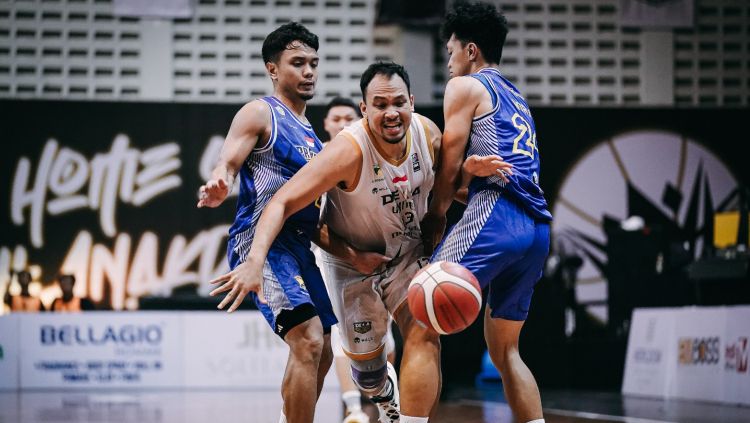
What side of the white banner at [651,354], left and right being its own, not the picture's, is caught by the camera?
front

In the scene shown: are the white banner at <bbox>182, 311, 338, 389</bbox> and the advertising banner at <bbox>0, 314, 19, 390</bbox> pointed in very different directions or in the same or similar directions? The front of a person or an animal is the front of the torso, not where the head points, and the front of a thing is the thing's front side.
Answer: same or similar directions

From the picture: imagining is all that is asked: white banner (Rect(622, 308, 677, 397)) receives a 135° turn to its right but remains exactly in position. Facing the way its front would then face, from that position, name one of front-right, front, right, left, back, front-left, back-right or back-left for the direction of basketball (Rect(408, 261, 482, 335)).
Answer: back-left

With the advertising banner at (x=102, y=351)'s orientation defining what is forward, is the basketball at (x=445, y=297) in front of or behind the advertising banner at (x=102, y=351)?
in front

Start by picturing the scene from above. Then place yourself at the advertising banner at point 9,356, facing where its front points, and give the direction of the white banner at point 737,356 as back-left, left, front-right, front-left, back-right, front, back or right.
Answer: front-left

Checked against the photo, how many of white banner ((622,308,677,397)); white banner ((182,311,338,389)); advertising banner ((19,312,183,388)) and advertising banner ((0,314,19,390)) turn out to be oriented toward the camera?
4

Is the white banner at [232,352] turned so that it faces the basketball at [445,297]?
yes

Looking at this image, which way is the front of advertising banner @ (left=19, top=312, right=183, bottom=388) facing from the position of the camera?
facing the viewer

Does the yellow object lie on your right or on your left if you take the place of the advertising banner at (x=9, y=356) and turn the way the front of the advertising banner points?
on your left

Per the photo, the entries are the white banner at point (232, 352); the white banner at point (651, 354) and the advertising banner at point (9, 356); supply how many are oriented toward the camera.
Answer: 3

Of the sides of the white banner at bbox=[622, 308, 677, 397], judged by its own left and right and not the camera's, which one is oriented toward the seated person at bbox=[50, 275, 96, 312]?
right

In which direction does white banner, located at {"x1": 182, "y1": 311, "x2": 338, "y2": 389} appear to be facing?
toward the camera
